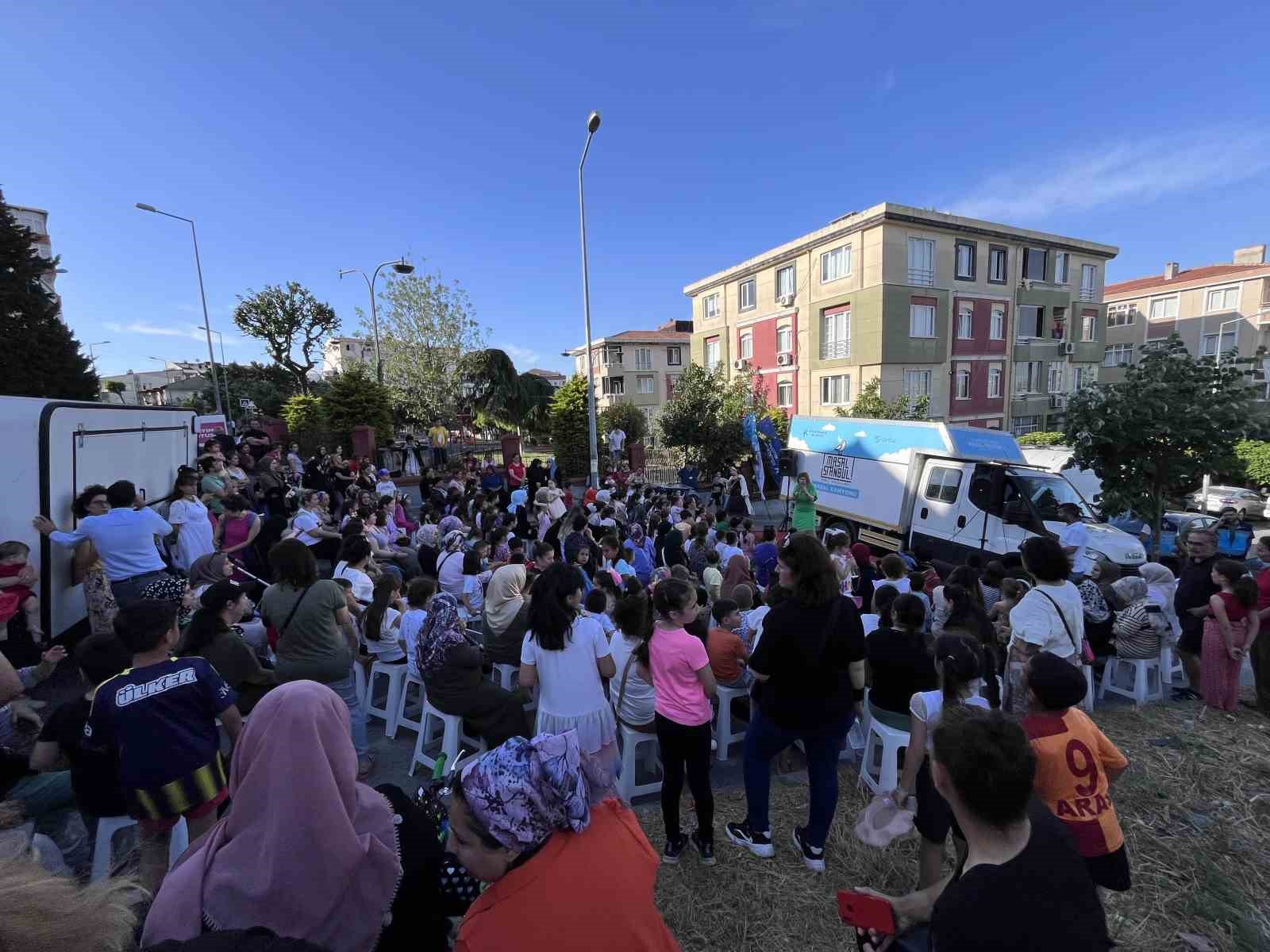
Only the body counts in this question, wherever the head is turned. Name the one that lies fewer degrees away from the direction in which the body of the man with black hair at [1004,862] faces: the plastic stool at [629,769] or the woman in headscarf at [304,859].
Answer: the plastic stool

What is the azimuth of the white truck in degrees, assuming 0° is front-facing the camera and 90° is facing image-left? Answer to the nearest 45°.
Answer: approximately 315°

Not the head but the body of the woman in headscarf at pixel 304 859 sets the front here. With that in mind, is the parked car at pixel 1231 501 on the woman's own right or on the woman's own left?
on the woman's own right

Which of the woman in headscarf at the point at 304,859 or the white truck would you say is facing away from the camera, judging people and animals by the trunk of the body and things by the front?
the woman in headscarf

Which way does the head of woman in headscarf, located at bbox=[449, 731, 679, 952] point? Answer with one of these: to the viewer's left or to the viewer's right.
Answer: to the viewer's left

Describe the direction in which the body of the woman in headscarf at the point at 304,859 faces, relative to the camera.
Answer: away from the camera

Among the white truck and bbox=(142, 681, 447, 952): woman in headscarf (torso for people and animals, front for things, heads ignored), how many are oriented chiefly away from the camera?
1

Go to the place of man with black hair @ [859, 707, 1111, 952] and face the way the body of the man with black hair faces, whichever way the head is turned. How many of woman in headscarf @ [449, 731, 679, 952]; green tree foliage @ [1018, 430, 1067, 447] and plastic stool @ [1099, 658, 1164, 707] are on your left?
1

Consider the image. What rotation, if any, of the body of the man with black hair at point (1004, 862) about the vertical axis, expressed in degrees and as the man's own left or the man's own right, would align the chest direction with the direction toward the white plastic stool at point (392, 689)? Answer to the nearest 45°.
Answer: approximately 45° to the man's own left

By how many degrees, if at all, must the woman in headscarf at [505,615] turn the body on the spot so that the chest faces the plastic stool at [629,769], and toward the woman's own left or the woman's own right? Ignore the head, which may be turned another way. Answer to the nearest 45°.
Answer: approximately 90° to the woman's own right

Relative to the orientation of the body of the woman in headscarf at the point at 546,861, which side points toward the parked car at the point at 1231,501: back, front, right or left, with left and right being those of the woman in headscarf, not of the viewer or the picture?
right

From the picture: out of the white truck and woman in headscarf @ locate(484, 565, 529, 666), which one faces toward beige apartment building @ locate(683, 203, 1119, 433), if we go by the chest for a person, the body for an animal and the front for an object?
the woman in headscarf
